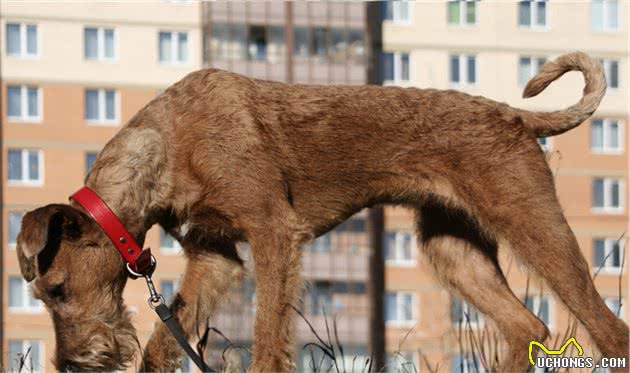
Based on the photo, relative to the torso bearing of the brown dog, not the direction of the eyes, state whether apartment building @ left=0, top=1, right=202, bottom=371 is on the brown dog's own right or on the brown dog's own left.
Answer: on the brown dog's own right

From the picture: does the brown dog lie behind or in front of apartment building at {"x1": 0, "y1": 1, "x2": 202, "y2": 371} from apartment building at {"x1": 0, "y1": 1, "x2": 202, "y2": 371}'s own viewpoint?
in front

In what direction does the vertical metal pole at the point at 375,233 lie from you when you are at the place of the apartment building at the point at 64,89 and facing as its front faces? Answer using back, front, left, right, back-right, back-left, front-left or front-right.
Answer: left

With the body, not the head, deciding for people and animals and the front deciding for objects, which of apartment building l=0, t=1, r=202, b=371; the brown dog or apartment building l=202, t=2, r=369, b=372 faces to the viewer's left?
the brown dog

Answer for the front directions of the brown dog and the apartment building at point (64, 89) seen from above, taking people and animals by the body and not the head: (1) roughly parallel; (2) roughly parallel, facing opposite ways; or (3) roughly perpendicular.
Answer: roughly perpendicular

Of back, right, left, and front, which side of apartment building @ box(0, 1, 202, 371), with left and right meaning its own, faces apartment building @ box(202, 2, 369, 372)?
left

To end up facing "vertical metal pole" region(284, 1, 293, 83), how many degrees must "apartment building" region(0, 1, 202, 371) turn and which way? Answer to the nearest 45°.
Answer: approximately 90° to its left

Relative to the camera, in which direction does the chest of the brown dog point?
to the viewer's left

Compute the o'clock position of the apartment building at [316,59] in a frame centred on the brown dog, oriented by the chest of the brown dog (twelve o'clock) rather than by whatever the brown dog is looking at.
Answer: The apartment building is roughly at 3 o'clock from the brown dog.

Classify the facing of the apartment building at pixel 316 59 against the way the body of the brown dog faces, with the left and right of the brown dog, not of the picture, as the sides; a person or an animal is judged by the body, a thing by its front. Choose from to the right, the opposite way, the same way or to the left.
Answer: to the left

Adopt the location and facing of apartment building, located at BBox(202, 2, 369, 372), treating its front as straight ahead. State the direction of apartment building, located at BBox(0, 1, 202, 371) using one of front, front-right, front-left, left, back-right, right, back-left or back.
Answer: right

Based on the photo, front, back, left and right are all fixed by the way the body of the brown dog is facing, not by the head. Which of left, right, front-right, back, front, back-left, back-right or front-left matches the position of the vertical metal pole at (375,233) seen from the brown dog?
right

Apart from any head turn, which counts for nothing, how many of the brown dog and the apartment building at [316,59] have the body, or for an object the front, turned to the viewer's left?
1

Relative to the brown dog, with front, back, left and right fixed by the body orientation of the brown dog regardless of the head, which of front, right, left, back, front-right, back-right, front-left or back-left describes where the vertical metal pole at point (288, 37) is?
right
